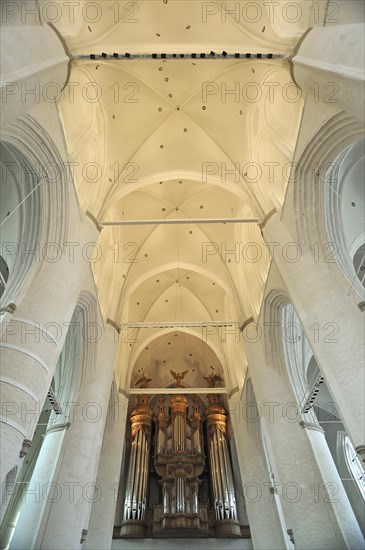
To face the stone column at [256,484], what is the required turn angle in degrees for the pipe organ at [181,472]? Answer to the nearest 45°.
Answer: approximately 45° to its left

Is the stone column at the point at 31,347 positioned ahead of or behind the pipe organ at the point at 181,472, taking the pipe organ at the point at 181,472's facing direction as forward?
ahead

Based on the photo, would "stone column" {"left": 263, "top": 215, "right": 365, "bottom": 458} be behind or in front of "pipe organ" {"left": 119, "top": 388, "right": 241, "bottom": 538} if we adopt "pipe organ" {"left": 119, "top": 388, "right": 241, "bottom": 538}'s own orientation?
in front

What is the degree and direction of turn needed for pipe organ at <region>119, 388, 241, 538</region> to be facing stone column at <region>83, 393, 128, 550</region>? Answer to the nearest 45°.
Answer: approximately 45° to its right

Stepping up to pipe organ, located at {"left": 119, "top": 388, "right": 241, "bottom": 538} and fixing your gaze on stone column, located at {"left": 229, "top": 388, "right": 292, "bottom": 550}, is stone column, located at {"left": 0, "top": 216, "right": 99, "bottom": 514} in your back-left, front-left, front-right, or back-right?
front-right

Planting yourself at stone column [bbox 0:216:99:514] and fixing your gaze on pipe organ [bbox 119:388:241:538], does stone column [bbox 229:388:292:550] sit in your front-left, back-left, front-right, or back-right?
front-right

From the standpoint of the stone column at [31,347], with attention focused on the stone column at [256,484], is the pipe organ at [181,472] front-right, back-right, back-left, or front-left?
front-left

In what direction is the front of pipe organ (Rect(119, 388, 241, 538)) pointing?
toward the camera

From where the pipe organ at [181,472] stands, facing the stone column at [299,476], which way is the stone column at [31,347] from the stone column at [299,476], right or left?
right

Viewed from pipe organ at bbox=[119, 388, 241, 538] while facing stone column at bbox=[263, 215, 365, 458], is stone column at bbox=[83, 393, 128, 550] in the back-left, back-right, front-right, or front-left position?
front-right
